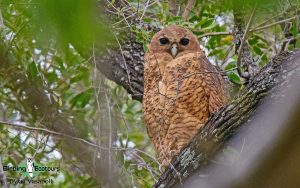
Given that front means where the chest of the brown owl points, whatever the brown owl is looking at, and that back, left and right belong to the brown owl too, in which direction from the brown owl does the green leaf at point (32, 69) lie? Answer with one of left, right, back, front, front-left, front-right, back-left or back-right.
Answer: right

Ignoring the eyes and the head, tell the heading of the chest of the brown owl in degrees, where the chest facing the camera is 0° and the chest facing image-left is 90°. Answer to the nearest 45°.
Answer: approximately 0°
